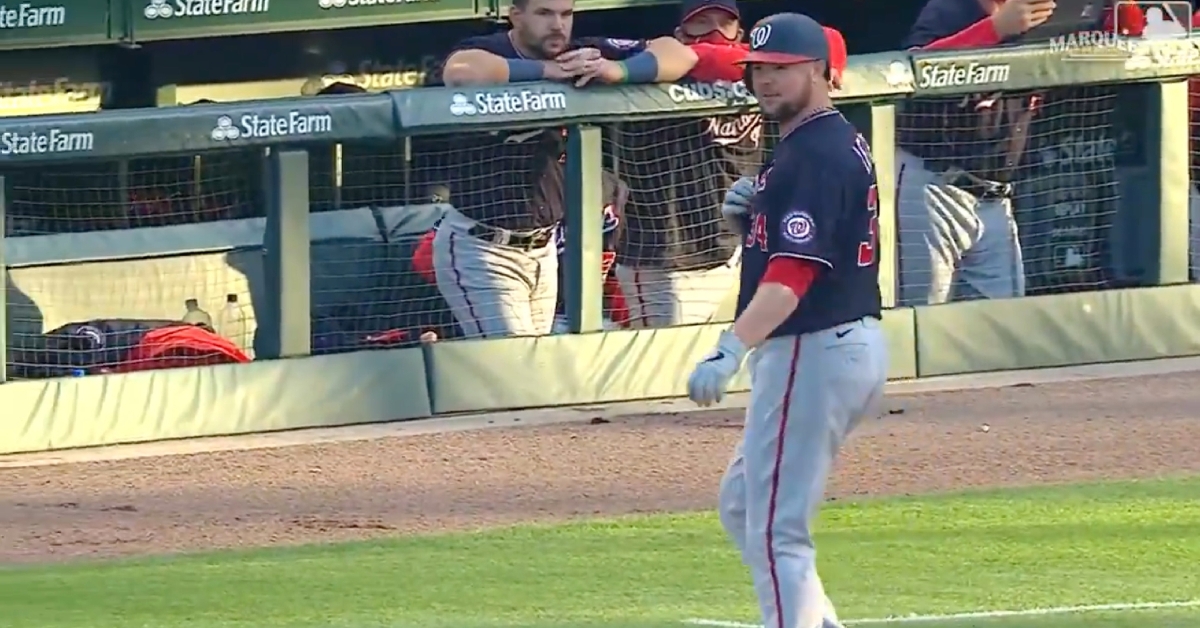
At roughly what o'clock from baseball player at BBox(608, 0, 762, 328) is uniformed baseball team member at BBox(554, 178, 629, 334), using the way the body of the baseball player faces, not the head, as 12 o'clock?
The uniformed baseball team member is roughly at 4 o'clock from the baseball player.

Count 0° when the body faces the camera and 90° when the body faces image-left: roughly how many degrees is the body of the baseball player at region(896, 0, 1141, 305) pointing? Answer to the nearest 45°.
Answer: approximately 315°

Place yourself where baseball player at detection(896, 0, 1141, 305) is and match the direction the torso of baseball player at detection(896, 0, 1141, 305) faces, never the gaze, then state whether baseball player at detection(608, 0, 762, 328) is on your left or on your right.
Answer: on your right

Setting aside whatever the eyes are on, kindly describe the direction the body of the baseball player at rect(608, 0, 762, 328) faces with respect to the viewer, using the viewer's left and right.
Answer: facing the viewer and to the right of the viewer

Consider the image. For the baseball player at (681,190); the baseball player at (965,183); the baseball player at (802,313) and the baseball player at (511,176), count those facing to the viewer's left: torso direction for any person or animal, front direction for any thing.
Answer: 1

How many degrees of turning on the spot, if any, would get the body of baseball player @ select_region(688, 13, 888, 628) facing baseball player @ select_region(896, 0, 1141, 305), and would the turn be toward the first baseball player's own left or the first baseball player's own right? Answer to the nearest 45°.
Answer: approximately 90° to the first baseball player's own right

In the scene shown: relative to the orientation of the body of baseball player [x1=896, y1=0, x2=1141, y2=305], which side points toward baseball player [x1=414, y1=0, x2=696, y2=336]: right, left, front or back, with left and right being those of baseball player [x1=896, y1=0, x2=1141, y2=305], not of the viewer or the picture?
right
